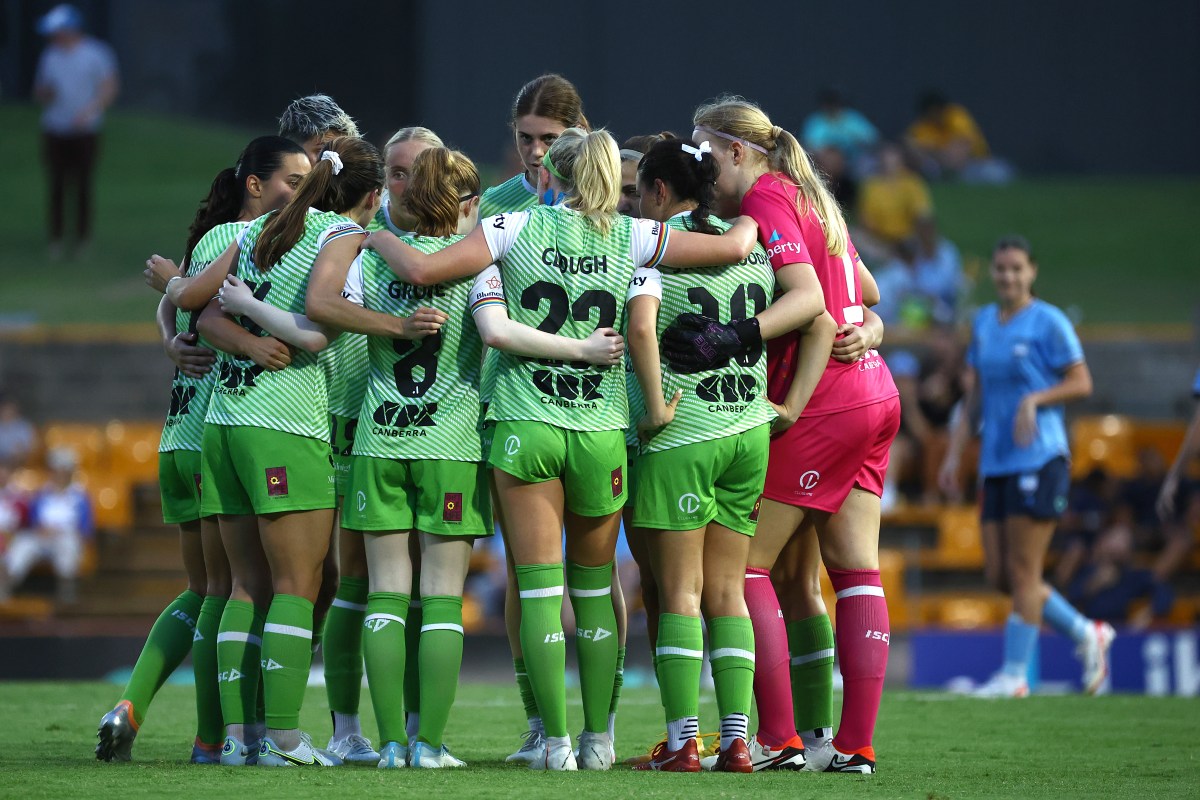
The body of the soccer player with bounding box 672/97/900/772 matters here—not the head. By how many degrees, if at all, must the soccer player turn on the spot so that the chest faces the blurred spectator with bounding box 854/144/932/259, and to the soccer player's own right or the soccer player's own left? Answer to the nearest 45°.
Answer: approximately 45° to the soccer player's own right

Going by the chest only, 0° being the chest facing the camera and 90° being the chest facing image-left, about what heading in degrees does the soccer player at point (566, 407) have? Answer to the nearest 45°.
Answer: approximately 180°

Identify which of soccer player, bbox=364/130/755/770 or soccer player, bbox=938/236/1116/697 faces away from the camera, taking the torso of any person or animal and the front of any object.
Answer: soccer player, bbox=364/130/755/770

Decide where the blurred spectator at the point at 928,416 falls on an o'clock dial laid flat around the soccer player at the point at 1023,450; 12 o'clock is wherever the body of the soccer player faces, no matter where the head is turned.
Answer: The blurred spectator is roughly at 4 o'clock from the soccer player.

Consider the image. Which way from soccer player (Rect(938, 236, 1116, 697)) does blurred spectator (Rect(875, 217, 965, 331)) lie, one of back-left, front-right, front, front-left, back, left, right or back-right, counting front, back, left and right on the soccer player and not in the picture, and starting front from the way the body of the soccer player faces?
back-right

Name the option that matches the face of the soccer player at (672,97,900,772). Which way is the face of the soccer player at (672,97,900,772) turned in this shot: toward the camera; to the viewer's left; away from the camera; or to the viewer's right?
to the viewer's left

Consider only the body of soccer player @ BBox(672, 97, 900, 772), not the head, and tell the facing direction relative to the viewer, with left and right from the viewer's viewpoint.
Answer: facing away from the viewer and to the left of the viewer

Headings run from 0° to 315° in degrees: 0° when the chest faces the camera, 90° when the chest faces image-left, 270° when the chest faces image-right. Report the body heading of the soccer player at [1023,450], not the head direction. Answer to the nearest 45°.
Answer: approximately 45°

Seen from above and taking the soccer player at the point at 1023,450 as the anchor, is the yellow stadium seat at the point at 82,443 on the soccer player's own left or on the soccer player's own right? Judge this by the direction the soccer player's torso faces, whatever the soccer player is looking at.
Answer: on the soccer player's own right

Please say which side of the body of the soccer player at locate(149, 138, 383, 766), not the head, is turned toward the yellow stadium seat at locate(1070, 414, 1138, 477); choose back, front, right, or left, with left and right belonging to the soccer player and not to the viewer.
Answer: front

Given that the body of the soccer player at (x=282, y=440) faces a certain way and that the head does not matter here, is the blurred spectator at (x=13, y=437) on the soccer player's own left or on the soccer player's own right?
on the soccer player's own left

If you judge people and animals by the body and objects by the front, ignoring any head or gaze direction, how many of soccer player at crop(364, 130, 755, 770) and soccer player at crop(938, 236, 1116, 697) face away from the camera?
1

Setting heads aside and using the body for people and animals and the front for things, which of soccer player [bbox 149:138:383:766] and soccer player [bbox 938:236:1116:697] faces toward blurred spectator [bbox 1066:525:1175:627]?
soccer player [bbox 149:138:383:766]

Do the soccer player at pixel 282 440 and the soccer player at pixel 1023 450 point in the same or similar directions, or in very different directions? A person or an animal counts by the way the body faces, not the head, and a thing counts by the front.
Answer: very different directions

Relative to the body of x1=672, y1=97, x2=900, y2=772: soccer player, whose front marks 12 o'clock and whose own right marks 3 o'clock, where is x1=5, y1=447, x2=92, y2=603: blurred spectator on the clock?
The blurred spectator is roughly at 12 o'clock from the soccer player.

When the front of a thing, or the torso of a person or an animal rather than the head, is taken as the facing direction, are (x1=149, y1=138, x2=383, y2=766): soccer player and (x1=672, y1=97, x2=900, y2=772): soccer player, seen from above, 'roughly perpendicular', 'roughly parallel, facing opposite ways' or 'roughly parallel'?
roughly perpendicular
